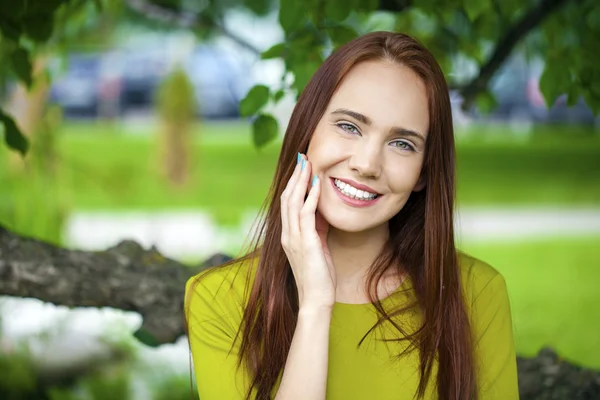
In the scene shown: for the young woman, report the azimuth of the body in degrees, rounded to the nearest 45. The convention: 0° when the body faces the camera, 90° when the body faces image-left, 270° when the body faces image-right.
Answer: approximately 0°

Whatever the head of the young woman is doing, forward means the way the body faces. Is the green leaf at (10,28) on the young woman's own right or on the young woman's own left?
on the young woman's own right

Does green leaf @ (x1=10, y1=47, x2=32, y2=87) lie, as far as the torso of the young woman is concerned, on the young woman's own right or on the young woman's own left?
on the young woman's own right

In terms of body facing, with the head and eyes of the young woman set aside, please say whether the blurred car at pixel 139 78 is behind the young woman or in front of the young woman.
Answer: behind

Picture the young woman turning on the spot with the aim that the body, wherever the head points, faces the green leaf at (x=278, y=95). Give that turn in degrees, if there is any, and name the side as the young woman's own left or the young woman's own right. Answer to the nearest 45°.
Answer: approximately 135° to the young woman's own right
